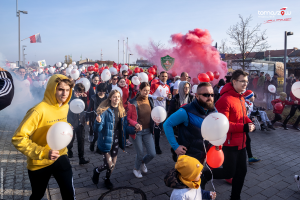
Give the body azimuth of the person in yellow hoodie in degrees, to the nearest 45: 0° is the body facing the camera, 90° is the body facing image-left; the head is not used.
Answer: approximately 315°

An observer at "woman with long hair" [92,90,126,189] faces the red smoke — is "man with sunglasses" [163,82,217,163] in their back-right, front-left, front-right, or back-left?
back-right

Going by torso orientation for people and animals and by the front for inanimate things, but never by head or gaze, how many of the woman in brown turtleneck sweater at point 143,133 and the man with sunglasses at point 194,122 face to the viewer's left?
0

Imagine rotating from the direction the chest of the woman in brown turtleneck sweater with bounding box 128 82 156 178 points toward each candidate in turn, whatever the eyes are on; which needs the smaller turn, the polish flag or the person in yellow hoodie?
the person in yellow hoodie
